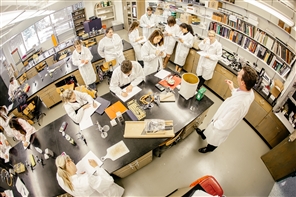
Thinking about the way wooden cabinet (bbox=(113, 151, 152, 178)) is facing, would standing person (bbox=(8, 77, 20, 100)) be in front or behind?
behind

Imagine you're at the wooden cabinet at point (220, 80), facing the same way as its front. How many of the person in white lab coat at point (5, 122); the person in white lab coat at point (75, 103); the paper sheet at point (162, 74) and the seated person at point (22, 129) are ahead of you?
4

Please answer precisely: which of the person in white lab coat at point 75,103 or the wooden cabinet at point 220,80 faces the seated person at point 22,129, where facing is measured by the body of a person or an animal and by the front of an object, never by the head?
the wooden cabinet

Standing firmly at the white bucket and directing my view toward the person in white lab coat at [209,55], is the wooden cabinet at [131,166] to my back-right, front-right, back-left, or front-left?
back-left

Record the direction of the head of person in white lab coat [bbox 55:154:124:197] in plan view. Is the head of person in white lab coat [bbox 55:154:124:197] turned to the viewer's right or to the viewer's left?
to the viewer's right

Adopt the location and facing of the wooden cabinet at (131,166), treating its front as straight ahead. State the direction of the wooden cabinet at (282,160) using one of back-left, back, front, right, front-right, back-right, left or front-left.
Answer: front-left

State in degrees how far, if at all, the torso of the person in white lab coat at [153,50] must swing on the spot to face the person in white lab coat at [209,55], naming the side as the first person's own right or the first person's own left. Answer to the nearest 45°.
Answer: approximately 45° to the first person's own left

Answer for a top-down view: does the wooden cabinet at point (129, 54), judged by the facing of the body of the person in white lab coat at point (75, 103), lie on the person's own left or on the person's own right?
on the person's own left

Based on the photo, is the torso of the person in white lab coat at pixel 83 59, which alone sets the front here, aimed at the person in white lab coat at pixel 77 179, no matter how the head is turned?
yes
